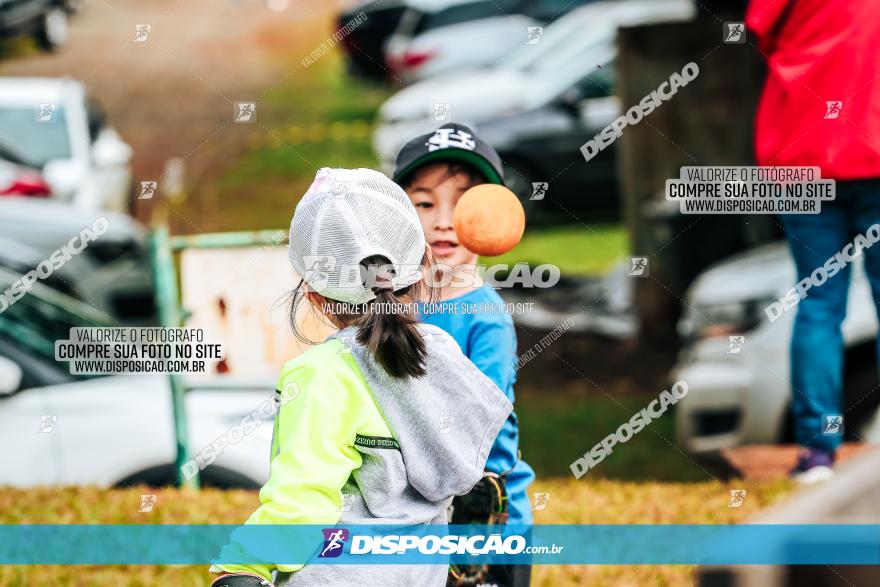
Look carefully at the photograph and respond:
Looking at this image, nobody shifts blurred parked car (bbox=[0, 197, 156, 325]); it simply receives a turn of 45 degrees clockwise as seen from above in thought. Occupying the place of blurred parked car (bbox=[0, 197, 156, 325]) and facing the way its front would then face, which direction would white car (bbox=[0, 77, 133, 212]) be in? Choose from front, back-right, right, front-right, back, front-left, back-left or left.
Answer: back

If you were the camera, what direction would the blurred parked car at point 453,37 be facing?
facing away from the viewer and to the right of the viewer

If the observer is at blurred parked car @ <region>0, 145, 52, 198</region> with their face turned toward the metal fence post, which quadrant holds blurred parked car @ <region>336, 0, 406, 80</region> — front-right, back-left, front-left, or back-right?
back-left

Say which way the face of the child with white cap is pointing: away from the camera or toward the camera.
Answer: away from the camera

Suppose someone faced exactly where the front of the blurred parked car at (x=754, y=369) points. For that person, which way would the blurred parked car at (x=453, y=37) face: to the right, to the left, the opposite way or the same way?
the opposite way

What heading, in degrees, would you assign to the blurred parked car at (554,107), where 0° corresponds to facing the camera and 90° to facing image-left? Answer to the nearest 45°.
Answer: approximately 45°

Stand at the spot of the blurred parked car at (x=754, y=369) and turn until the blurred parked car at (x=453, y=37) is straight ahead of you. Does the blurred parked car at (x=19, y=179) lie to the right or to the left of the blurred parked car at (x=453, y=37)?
left

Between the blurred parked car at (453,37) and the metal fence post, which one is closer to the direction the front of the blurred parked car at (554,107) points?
the metal fence post

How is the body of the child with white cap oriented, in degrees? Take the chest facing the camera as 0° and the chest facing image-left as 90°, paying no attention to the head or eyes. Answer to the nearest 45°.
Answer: approximately 135°

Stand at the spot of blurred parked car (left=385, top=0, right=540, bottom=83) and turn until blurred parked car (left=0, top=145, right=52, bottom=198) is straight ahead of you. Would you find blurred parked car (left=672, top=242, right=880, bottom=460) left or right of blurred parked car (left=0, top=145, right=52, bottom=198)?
left
